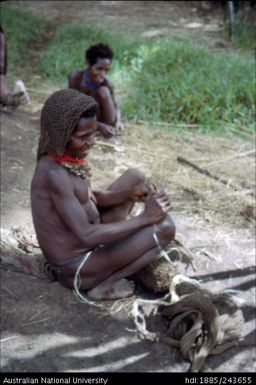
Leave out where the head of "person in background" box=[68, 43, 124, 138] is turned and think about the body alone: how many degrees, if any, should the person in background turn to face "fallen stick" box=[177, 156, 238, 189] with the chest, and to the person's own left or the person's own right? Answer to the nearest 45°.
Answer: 0° — they already face it

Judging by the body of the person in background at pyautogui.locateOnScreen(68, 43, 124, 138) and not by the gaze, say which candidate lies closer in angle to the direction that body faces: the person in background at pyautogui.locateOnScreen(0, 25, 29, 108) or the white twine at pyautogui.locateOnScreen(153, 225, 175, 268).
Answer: the white twine

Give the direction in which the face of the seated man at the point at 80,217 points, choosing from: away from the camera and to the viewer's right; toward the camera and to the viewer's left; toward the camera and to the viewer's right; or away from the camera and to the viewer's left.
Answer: toward the camera and to the viewer's right

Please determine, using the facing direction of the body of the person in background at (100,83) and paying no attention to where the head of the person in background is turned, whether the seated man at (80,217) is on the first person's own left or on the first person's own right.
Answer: on the first person's own right

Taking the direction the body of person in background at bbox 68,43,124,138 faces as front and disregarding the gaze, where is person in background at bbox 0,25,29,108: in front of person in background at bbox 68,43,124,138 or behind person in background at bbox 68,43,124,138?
behind

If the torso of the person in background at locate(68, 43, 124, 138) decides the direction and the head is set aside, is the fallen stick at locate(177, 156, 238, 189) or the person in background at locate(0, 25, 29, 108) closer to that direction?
the fallen stick

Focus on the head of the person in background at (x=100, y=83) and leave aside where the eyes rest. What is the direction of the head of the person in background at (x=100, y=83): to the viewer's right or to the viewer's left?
to the viewer's right

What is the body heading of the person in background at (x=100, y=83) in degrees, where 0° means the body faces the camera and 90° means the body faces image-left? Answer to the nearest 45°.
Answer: approximately 315°
